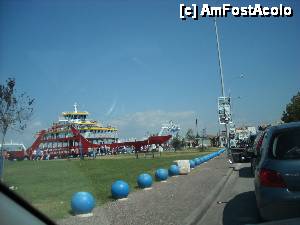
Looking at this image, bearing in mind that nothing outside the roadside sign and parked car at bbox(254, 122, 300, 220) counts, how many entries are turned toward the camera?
1

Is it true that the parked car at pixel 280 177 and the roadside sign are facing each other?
yes

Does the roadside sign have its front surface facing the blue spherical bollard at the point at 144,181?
yes

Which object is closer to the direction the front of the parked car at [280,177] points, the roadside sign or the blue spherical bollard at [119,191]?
the roadside sign

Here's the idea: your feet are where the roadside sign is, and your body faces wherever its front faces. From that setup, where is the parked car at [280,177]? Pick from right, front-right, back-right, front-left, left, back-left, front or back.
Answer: front

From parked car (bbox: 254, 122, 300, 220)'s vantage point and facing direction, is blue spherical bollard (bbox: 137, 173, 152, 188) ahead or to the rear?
ahead

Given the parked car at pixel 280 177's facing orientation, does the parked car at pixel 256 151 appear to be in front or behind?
in front

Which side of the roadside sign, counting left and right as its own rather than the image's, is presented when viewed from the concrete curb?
front

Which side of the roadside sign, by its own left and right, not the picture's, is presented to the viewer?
front

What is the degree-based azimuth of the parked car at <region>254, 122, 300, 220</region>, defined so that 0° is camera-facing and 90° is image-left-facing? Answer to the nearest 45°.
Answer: approximately 180°

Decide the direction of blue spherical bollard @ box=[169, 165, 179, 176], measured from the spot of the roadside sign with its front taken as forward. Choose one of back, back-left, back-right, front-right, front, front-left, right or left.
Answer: front

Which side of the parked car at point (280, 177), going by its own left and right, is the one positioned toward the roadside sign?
front

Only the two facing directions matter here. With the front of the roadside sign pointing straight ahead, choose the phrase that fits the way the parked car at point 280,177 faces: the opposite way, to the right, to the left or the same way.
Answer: the opposite way
